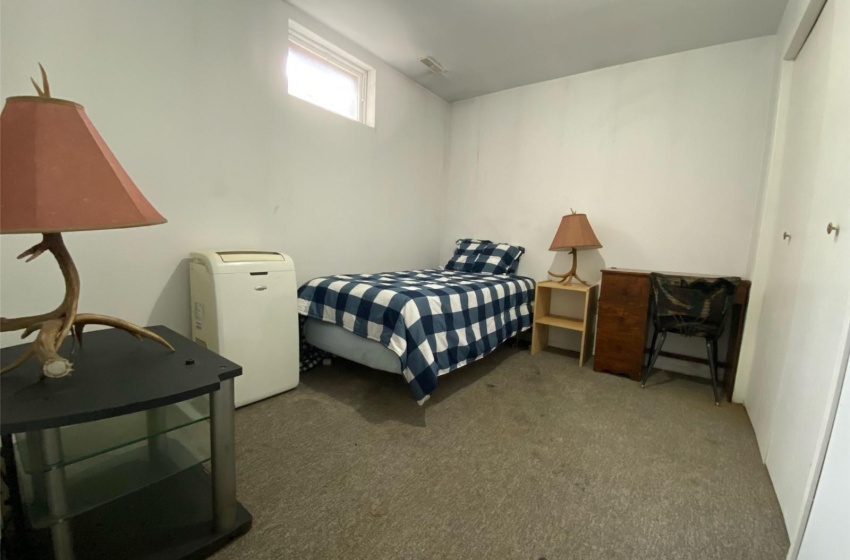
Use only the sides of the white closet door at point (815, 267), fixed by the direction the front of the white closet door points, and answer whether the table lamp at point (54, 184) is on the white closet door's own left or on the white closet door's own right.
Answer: on the white closet door's own left

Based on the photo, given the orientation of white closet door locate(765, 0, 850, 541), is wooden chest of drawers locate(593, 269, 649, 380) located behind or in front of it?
in front

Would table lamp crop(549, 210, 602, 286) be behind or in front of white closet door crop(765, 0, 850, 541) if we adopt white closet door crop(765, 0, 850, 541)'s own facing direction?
in front

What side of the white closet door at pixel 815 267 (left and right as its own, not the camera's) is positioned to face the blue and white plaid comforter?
front

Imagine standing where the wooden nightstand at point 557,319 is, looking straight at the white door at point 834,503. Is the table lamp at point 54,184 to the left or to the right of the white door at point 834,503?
right

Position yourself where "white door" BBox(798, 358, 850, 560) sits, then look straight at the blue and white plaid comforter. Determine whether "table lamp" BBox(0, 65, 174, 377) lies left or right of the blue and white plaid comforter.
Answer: left

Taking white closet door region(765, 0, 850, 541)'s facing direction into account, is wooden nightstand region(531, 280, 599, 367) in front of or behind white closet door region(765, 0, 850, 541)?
in front

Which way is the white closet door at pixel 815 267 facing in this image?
to the viewer's left
